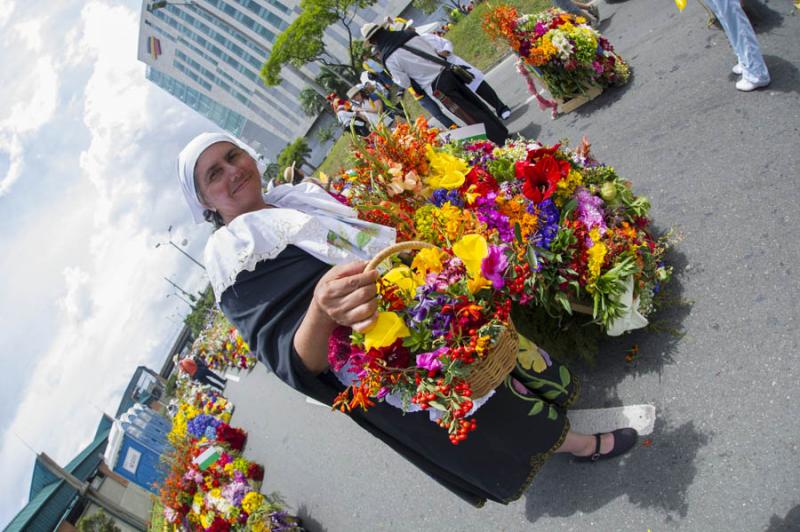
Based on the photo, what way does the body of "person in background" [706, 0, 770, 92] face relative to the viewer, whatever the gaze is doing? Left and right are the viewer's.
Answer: facing the viewer and to the left of the viewer

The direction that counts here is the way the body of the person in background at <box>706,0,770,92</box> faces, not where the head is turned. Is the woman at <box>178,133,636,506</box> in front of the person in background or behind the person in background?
in front

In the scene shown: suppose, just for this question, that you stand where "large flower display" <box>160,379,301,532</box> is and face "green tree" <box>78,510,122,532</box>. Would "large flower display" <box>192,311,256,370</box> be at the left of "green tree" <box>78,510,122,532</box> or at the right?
right

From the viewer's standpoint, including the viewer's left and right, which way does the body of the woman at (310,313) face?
facing the viewer and to the right of the viewer

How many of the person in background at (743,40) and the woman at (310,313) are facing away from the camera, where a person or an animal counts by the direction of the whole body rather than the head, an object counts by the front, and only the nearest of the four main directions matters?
0

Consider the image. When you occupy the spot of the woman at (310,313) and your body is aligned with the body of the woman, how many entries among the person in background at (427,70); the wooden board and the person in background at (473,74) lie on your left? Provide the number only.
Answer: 3

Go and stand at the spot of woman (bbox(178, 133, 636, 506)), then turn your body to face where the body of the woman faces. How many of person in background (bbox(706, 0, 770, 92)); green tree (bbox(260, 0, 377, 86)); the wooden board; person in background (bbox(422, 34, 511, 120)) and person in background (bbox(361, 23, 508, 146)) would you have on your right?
0

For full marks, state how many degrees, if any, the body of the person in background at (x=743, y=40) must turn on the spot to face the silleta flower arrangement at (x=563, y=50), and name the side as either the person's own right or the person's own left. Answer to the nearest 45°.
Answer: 0° — they already face it

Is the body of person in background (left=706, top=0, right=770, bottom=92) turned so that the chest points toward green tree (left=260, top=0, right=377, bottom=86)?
no

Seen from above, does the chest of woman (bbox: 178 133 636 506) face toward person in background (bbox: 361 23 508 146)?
no

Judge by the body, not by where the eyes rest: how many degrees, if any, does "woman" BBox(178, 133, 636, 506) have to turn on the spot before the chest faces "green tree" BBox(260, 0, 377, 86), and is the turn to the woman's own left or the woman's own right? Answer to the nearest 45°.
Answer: approximately 135° to the woman's own left

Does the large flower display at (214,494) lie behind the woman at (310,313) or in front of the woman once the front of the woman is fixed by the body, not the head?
behind
